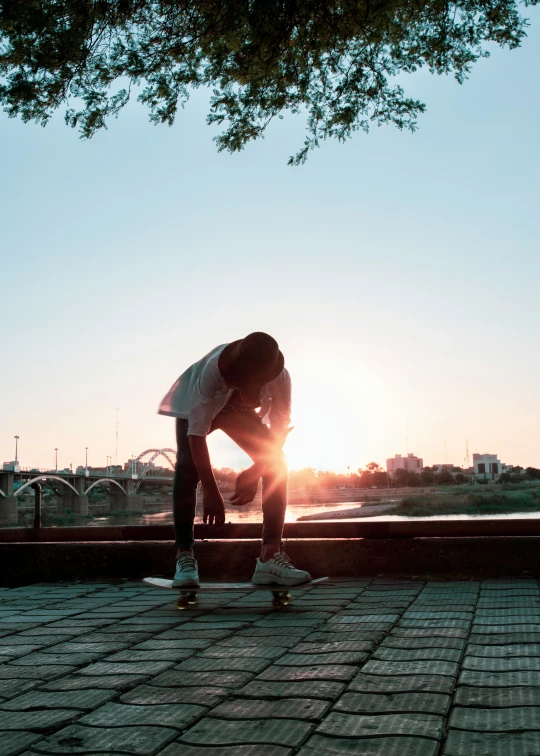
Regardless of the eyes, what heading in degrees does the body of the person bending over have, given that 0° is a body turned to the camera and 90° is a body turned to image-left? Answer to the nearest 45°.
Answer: approximately 315°
